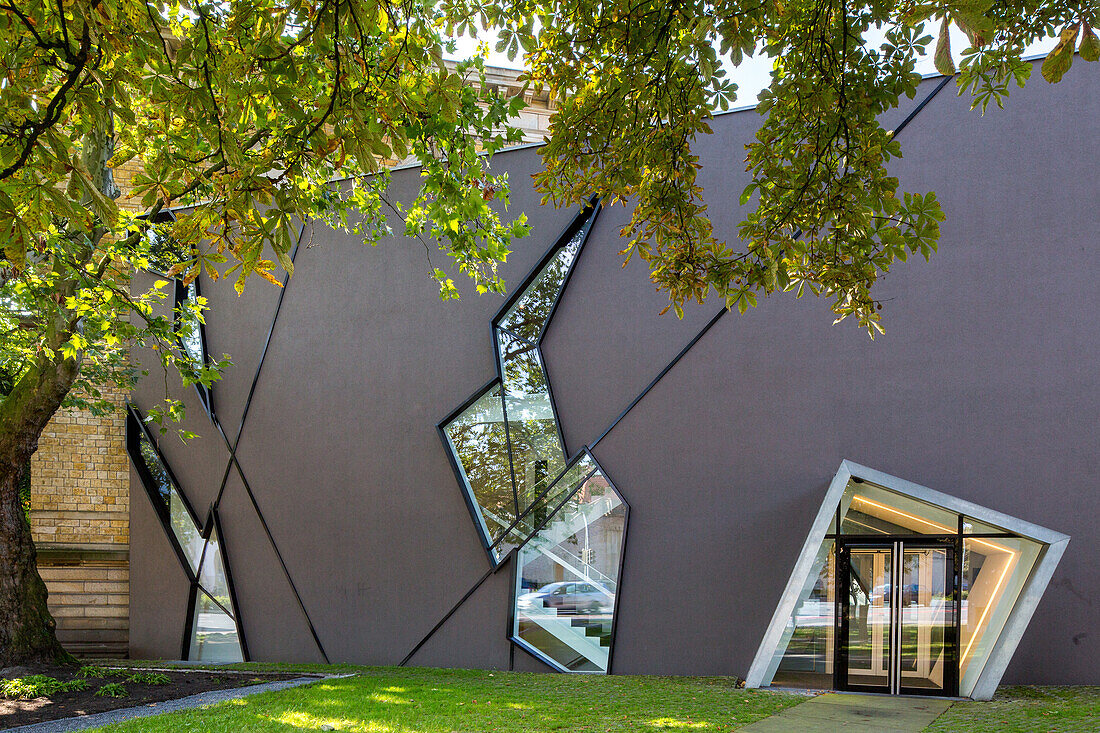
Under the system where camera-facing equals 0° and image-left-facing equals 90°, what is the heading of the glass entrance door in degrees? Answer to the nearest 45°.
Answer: approximately 0°

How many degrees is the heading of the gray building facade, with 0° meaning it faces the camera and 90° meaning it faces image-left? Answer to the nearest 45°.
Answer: approximately 0°

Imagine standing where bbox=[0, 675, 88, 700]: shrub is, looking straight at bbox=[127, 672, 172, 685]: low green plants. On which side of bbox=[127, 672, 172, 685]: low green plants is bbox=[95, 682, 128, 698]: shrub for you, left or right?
right

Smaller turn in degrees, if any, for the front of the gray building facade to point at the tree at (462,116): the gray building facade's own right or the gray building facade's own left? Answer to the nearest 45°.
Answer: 0° — it already faces it

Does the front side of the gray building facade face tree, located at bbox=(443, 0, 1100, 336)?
yes

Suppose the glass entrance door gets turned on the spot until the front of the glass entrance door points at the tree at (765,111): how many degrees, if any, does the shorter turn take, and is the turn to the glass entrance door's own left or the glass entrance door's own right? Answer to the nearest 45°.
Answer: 0° — it already faces it

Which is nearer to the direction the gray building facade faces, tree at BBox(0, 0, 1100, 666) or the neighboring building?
the tree

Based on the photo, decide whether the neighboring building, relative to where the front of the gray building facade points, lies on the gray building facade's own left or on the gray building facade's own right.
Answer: on the gray building facade's own right

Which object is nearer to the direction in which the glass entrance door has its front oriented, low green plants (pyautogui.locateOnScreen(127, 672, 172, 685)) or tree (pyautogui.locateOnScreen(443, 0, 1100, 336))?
the tree

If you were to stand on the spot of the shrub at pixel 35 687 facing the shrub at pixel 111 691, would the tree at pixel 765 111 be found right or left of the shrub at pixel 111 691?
right
